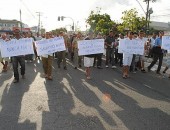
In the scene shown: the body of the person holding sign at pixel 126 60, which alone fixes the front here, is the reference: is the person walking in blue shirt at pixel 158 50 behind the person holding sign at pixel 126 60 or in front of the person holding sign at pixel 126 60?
behind

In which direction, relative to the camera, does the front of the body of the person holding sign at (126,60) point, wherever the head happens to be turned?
toward the camera

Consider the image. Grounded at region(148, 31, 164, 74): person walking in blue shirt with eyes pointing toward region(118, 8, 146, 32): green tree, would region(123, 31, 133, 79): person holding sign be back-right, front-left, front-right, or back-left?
back-left

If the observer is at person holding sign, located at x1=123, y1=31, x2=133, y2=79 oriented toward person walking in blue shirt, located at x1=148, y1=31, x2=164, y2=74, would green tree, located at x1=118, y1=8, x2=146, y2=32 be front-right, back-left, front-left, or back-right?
front-left

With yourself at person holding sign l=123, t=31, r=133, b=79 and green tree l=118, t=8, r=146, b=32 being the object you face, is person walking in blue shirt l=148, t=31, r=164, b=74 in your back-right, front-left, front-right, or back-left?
front-right

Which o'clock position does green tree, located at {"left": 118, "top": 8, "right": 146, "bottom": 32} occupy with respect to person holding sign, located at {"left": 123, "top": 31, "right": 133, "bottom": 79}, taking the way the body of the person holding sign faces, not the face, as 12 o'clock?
The green tree is roughly at 6 o'clock from the person holding sign.
